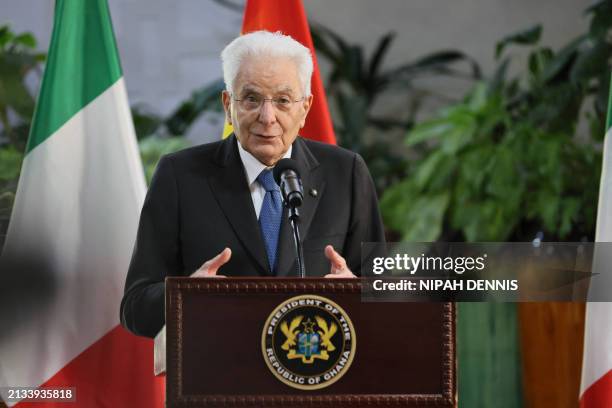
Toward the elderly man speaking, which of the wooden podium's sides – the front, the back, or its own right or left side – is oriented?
back

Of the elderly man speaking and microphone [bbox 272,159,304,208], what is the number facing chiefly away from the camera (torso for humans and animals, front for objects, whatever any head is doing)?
1

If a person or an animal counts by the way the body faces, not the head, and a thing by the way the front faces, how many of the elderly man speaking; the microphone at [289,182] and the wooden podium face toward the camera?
2

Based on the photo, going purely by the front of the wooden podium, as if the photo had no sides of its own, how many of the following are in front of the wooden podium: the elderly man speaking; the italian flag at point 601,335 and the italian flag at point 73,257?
0

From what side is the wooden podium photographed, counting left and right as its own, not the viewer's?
front

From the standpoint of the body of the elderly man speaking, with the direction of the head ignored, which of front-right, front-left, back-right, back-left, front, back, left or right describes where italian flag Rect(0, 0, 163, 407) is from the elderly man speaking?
back-right

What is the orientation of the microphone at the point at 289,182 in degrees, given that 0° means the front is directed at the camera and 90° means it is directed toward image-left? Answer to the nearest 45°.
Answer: approximately 180°

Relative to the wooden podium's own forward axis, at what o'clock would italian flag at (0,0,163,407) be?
The italian flag is roughly at 5 o'clock from the wooden podium.

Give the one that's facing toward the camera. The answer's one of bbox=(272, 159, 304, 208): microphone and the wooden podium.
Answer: the wooden podium

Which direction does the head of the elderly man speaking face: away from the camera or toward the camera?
toward the camera

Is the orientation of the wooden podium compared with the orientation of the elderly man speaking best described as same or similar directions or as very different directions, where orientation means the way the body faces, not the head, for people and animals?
same or similar directions

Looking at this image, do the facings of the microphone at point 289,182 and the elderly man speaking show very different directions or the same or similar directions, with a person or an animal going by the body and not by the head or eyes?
very different directions

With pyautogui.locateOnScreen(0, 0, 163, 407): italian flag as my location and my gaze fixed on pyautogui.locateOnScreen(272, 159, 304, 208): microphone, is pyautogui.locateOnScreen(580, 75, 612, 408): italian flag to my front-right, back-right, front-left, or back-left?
front-left

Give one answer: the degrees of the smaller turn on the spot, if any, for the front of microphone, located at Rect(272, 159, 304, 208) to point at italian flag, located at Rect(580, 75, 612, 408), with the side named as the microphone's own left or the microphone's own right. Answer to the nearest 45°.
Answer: approximately 45° to the microphone's own right
